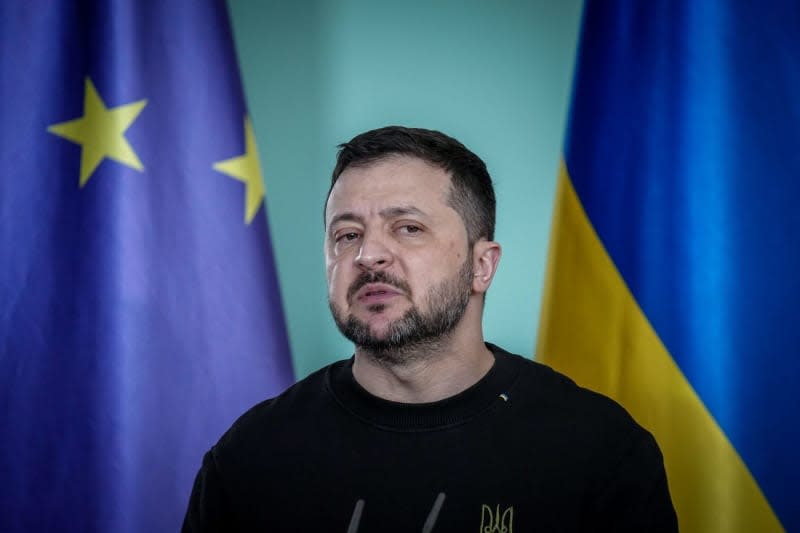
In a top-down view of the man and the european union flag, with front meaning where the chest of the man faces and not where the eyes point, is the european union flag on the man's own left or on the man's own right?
on the man's own right

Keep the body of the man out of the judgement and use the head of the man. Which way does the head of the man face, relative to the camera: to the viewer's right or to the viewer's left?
to the viewer's left

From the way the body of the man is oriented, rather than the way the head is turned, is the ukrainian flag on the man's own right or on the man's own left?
on the man's own left

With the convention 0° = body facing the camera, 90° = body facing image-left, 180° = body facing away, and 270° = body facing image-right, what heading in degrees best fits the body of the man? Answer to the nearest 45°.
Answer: approximately 0°
